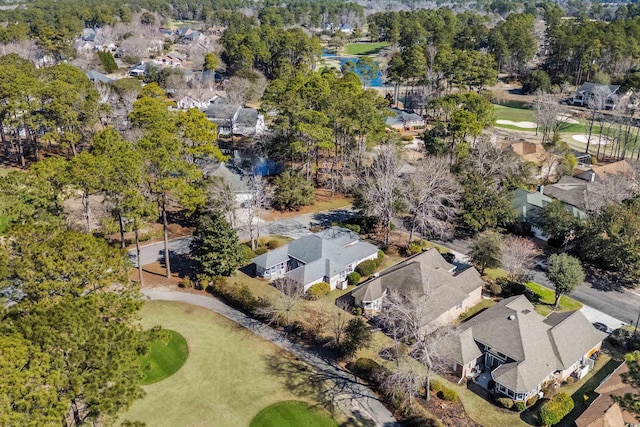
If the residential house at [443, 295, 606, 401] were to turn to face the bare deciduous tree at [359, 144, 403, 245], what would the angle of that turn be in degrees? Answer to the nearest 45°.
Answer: approximately 90° to its left

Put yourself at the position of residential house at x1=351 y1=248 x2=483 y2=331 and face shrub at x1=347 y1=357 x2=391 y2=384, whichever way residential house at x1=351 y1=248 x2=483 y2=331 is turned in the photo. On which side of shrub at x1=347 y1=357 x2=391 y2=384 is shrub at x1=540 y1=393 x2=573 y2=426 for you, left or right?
left

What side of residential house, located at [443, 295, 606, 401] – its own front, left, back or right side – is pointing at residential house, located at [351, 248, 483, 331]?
left

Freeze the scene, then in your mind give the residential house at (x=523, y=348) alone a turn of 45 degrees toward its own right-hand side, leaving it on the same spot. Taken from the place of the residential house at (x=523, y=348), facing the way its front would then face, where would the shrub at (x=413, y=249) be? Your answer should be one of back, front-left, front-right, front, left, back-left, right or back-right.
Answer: back-left

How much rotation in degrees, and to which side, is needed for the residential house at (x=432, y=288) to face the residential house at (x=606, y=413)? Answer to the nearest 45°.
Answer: approximately 90° to its right

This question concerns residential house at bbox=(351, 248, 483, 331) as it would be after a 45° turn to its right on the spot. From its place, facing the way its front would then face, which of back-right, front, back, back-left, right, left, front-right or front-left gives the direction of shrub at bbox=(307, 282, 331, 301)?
back

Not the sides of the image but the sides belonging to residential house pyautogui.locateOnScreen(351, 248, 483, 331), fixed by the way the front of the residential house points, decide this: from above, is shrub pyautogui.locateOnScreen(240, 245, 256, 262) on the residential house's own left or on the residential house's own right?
on the residential house's own left

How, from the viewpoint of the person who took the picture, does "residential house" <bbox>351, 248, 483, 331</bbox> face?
facing away from the viewer and to the right of the viewer

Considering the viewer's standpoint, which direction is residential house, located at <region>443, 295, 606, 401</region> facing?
facing away from the viewer and to the right of the viewer

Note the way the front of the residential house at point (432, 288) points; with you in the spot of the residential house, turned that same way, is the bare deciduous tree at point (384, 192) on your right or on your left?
on your left

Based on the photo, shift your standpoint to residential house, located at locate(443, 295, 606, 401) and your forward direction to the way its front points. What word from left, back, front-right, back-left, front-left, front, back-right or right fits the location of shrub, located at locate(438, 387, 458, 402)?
back

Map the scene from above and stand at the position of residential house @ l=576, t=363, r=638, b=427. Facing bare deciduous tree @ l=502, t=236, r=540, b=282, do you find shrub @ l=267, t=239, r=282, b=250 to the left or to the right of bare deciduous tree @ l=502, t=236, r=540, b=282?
left

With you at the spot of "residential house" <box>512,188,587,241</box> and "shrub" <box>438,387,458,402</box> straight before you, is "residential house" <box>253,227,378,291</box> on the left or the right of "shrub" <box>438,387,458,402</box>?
right

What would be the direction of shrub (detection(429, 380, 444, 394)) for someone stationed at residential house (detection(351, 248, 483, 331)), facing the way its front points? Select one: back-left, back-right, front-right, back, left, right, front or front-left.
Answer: back-right

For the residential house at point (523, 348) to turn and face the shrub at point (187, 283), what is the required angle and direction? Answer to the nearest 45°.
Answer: approximately 135° to its left

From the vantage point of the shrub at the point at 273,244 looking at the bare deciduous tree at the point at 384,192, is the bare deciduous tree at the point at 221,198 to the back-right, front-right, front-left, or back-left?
back-left

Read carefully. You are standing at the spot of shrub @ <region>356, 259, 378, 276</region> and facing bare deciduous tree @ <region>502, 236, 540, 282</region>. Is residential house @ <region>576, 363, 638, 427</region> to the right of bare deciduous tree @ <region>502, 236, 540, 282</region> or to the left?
right
